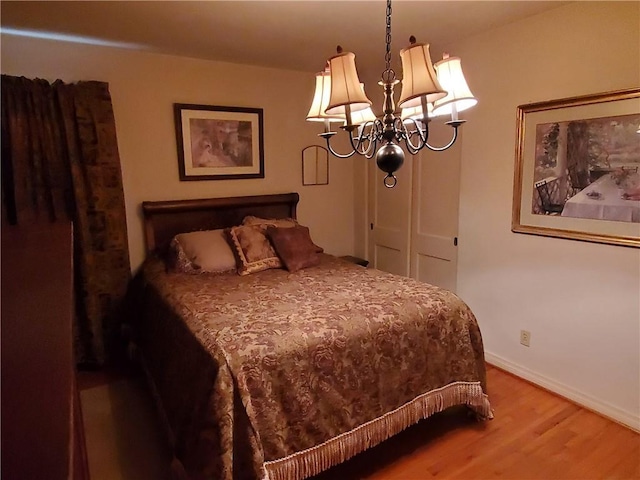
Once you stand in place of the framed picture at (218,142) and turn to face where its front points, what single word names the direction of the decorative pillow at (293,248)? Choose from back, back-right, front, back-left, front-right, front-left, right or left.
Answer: front

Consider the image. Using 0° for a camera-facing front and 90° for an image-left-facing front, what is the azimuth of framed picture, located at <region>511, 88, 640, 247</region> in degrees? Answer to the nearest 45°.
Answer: approximately 45°

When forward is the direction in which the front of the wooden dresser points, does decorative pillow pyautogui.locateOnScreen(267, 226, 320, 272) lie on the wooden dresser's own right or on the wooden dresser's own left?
on the wooden dresser's own left

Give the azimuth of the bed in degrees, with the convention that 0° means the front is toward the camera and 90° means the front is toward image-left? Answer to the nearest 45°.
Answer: approximately 315°

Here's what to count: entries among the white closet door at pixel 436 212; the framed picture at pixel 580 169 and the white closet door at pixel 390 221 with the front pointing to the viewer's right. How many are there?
0

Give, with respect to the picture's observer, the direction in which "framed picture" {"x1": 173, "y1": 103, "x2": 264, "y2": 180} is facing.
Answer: facing the viewer and to the right of the viewer

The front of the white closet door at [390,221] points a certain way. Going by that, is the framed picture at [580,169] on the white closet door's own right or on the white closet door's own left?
on the white closet door's own left

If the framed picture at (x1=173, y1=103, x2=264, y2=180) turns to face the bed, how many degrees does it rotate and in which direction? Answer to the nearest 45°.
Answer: approximately 45° to its right

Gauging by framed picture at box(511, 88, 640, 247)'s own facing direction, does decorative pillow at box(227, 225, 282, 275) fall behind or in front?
in front

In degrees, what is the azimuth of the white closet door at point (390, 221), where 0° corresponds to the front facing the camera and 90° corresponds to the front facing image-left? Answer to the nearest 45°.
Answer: approximately 45°

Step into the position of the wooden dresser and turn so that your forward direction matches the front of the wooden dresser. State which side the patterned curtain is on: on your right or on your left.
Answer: on your left

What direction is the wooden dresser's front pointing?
to the viewer's right

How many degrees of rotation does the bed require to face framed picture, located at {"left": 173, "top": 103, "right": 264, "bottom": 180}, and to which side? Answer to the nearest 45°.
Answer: approximately 135° to its left

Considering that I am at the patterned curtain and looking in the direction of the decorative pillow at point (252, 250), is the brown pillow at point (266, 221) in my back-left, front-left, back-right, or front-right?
front-left

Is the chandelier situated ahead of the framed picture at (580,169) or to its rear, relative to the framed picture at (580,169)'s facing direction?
ahead

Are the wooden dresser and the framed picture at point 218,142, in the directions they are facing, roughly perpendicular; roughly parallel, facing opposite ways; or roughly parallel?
roughly perpendicular
